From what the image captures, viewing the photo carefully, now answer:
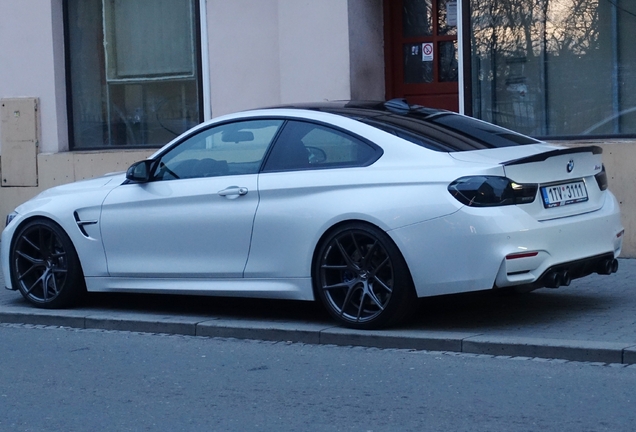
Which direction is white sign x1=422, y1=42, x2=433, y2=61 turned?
toward the camera

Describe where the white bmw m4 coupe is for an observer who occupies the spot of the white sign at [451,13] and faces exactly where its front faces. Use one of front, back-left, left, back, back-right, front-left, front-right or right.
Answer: front

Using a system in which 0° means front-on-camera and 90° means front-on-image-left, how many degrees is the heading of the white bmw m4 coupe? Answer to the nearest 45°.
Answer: approximately 135°

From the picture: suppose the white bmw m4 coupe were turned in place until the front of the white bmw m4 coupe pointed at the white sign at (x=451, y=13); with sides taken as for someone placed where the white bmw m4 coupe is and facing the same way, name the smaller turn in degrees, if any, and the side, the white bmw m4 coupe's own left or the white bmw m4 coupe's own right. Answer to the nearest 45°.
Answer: approximately 45° to the white bmw m4 coupe's own right

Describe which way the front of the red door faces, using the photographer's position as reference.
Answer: facing the viewer

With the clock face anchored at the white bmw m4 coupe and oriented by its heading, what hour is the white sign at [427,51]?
The white sign is roughly at 2 o'clock from the white bmw m4 coupe.

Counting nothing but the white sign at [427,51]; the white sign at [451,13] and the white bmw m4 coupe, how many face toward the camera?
2

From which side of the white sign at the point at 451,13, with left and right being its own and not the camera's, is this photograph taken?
front
